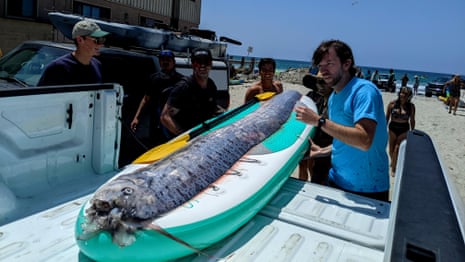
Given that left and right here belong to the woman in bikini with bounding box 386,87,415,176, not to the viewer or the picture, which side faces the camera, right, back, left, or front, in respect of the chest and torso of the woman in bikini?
front

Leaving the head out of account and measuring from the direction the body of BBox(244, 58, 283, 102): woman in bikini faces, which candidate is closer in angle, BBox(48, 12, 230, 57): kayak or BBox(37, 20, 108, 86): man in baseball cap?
the man in baseball cap

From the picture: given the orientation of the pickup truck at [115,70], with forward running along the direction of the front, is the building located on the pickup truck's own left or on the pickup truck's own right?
on the pickup truck's own right

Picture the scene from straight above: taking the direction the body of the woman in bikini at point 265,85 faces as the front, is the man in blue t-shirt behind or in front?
in front

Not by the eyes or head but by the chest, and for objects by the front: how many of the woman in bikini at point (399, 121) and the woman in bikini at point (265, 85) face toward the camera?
2

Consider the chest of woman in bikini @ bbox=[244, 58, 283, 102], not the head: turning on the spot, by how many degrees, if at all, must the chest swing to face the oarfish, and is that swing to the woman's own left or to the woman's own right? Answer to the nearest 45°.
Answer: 0° — they already face it

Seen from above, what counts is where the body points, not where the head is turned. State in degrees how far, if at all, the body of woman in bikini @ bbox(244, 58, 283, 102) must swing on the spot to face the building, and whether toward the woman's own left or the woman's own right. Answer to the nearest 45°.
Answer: approximately 135° to the woman's own right

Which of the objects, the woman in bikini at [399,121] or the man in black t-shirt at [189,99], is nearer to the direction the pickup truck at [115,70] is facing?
the man in black t-shirt

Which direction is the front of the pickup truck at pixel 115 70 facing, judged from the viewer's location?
facing the viewer and to the left of the viewer
